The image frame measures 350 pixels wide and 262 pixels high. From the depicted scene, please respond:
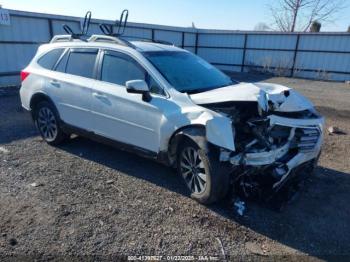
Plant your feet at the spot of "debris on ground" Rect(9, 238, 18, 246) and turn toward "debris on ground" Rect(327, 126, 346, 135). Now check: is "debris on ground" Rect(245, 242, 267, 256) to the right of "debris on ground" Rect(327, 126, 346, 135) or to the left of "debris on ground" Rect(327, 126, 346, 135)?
right

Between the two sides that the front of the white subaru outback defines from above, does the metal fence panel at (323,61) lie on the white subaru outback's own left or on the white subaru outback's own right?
on the white subaru outback's own left

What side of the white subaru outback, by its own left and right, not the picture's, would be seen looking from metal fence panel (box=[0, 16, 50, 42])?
back

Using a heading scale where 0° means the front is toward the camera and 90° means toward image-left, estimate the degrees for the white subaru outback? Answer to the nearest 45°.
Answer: approximately 315°

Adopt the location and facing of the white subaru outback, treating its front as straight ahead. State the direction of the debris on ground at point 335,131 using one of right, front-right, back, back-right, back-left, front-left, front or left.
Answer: left

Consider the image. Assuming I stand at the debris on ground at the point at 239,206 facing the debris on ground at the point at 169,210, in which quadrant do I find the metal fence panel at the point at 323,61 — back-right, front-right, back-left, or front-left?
back-right
